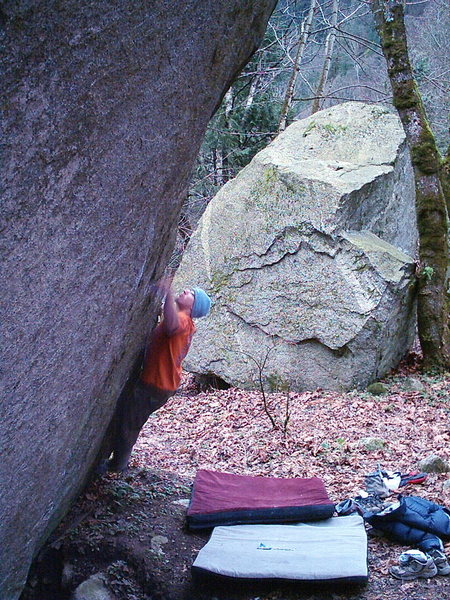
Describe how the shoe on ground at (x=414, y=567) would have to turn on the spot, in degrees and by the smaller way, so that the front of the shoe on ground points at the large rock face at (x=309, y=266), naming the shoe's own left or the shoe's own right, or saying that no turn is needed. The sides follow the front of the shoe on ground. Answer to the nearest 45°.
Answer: approximately 90° to the shoe's own right

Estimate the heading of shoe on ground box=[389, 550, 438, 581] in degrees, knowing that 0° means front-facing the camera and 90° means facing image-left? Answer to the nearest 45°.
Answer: approximately 90°

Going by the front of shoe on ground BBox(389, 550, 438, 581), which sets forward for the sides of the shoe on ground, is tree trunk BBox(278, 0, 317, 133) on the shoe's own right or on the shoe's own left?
on the shoe's own right

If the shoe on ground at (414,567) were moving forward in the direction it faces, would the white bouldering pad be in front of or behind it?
in front

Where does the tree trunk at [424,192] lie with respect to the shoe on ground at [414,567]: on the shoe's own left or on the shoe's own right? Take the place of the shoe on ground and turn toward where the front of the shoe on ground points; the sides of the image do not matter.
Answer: on the shoe's own right
